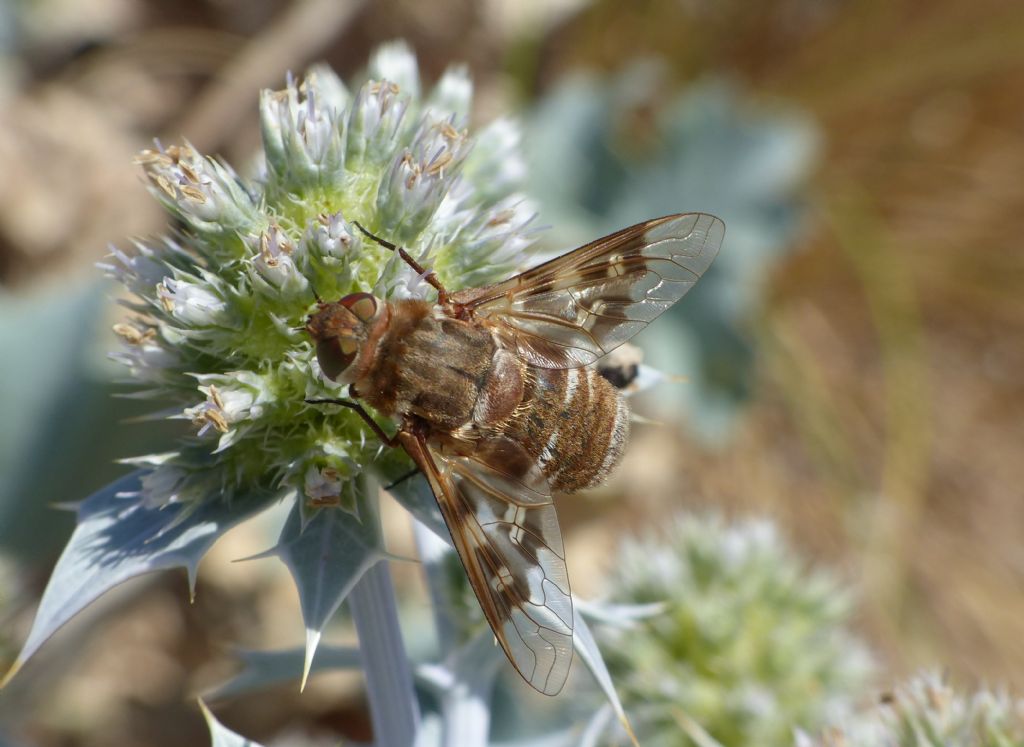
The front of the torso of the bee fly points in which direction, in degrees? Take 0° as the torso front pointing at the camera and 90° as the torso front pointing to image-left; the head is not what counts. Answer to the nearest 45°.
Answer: approximately 90°

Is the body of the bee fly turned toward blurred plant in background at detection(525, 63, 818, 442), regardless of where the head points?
no
